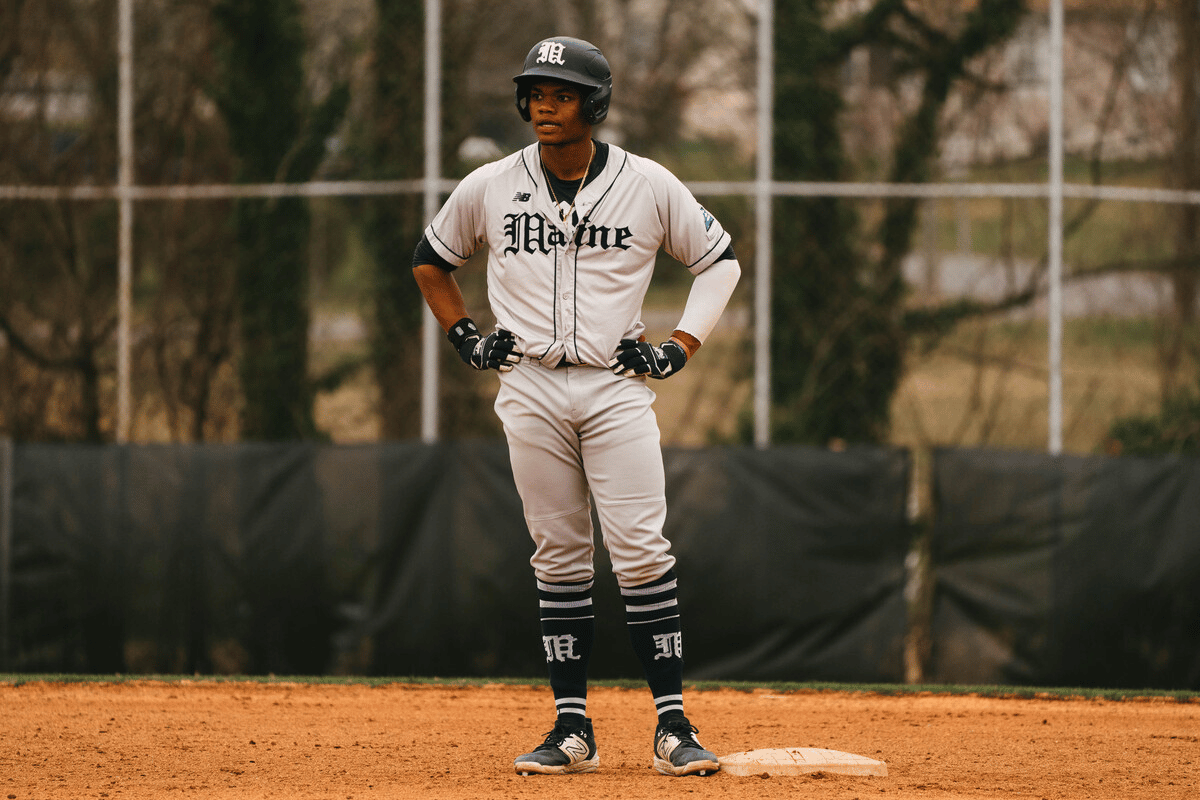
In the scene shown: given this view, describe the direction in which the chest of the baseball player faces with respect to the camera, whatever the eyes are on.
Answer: toward the camera

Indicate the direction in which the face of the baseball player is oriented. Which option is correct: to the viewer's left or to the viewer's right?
to the viewer's left

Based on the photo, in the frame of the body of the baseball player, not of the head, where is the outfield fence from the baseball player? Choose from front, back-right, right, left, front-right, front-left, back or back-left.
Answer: back

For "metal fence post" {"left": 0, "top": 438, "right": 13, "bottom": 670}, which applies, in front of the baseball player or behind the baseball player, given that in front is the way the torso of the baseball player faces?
behind
